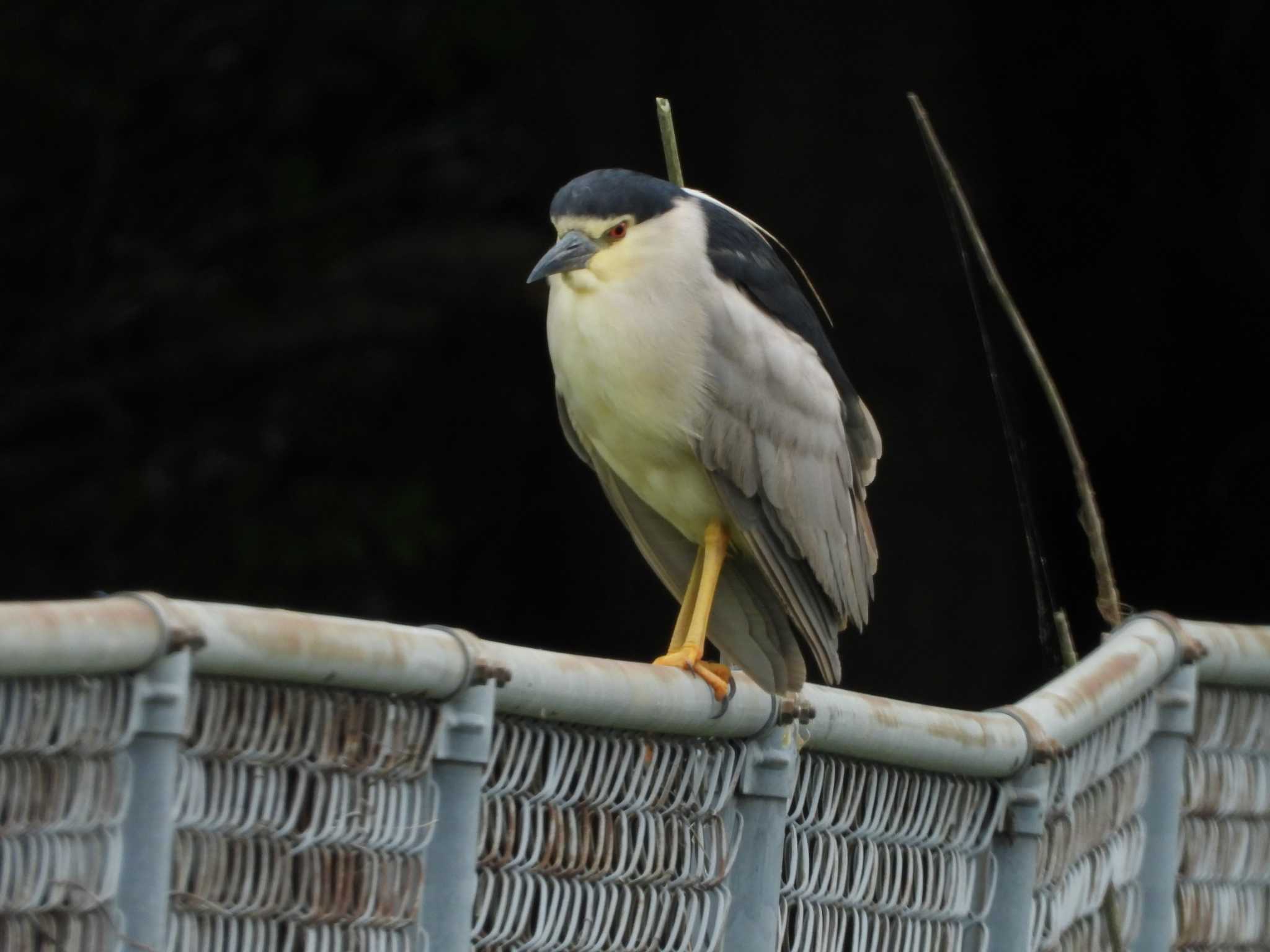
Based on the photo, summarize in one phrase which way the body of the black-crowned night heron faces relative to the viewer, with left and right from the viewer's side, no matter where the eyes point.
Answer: facing the viewer and to the left of the viewer

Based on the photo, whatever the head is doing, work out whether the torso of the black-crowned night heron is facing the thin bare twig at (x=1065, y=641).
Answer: no

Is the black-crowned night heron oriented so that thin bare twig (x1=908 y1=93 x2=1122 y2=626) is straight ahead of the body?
no
